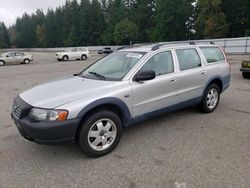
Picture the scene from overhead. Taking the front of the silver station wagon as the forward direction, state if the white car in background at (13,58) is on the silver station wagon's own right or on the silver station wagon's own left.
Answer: on the silver station wagon's own right

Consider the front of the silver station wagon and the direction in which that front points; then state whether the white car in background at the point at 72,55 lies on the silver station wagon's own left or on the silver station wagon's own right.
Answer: on the silver station wagon's own right

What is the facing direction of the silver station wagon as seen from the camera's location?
facing the viewer and to the left of the viewer
